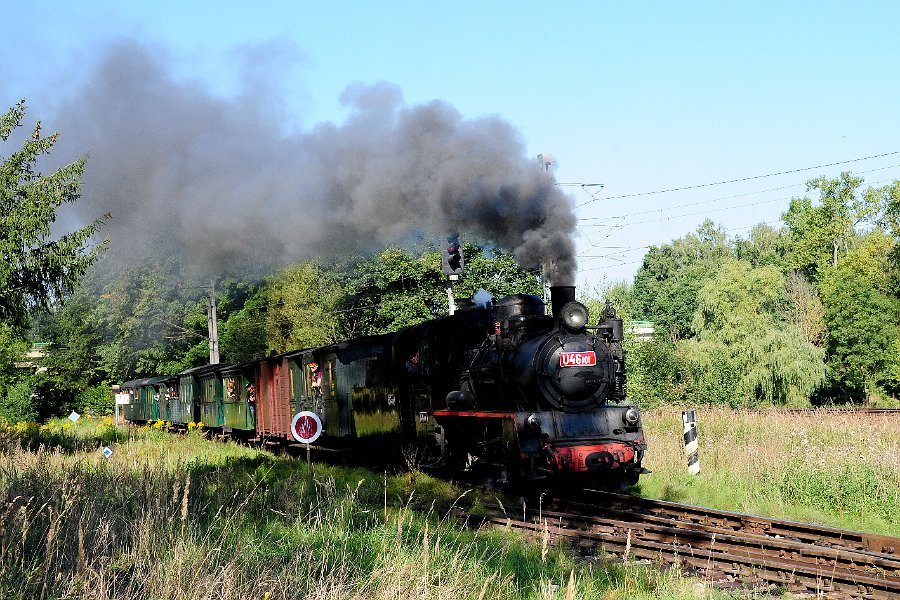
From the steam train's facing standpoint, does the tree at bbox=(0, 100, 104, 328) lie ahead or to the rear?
to the rear

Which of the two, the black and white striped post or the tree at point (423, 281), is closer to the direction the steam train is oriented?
the black and white striped post

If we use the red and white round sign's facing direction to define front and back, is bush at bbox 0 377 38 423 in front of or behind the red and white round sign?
behind

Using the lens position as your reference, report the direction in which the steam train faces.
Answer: facing the viewer and to the right of the viewer

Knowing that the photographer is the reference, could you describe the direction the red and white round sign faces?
facing the viewer

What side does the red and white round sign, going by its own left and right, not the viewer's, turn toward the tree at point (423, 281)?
back

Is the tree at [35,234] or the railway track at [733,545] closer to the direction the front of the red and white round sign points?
the railway track

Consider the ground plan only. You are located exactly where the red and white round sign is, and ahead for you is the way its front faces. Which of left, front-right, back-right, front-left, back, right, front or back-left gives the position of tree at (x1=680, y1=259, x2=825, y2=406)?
back-left

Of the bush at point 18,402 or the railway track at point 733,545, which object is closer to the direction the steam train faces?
the railway track

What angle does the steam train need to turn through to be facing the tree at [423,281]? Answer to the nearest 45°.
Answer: approximately 135° to its left

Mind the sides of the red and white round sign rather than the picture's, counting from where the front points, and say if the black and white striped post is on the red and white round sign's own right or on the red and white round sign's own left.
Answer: on the red and white round sign's own left

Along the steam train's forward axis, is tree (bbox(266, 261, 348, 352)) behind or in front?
behind
